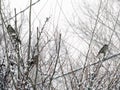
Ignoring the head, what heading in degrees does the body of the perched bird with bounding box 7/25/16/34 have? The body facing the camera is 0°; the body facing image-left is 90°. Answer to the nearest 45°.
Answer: approximately 90°
